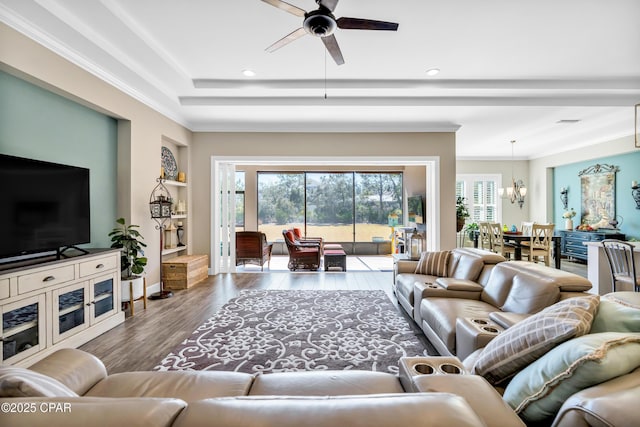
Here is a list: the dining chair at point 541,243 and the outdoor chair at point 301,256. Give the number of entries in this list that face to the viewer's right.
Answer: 1

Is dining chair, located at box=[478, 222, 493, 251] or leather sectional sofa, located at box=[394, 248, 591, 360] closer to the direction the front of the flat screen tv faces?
the leather sectional sofa

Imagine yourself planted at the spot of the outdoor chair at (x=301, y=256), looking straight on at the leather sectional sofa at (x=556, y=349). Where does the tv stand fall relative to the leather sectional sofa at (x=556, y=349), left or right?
right

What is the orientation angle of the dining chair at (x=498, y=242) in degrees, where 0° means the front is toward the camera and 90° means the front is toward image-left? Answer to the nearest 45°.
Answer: approximately 225°

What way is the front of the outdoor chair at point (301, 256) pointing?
to the viewer's right

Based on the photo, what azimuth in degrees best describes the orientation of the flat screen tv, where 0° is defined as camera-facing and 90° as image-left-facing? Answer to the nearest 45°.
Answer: approximately 315°

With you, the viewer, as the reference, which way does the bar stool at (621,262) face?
facing away from the viewer and to the right of the viewer

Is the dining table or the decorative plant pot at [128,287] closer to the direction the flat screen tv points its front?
the dining table

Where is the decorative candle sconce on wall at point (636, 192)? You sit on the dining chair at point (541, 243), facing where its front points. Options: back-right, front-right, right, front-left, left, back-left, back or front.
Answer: right

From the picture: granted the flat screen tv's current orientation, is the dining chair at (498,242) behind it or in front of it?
in front

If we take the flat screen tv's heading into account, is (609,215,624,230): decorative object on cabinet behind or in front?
in front

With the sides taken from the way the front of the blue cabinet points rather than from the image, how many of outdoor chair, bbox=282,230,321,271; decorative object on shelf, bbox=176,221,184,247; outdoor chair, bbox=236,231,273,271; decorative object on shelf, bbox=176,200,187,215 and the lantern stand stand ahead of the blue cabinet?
5

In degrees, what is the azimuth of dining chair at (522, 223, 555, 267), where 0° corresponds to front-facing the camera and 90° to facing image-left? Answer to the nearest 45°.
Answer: approximately 135°

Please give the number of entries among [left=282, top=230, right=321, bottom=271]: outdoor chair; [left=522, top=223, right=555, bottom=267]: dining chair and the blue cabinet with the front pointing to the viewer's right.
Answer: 1
